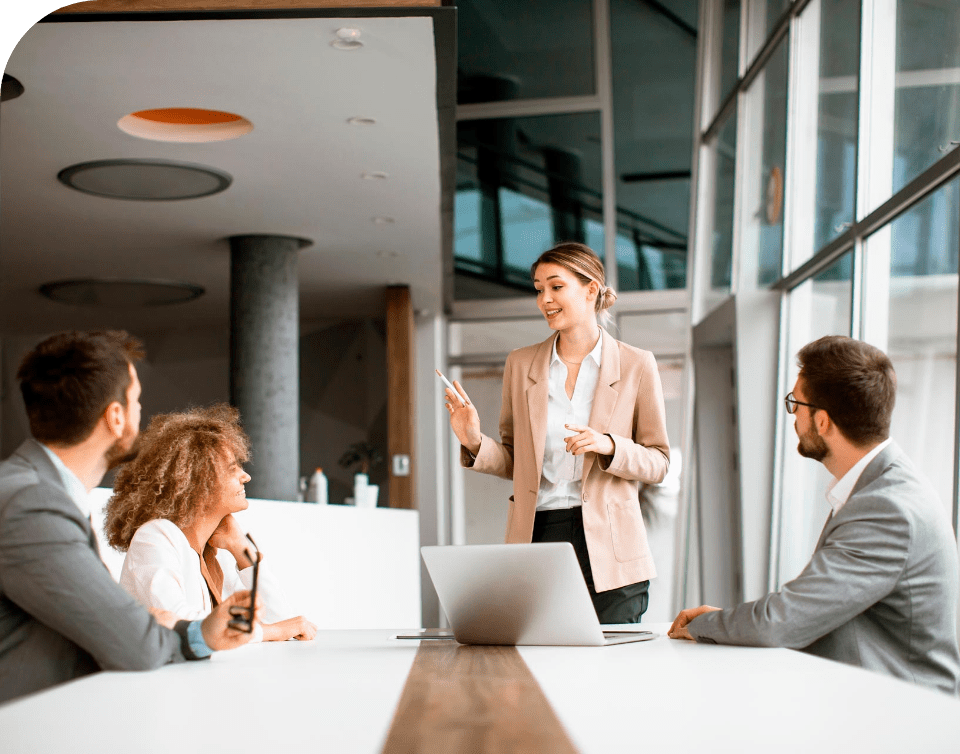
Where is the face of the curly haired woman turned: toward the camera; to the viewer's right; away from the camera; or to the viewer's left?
to the viewer's right

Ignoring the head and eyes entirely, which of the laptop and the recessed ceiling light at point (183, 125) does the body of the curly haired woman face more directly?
the laptop

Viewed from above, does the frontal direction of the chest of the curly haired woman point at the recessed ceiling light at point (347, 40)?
no

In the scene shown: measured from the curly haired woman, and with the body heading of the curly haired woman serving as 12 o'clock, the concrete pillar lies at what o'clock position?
The concrete pillar is roughly at 9 o'clock from the curly haired woman.

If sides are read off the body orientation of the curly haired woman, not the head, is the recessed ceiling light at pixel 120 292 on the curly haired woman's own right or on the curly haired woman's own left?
on the curly haired woman's own left

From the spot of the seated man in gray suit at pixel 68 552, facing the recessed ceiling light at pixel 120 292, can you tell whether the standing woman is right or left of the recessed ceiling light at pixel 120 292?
right

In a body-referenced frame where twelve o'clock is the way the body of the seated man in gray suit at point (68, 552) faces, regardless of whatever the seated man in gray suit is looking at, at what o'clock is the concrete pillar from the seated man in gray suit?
The concrete pillar is roughly at 11 o'clock from the seated man in gray suit.

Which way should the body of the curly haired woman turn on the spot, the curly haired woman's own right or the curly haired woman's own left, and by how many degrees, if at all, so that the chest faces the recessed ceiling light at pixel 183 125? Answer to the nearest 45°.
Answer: approximately 90° to the curly haired woman's own left

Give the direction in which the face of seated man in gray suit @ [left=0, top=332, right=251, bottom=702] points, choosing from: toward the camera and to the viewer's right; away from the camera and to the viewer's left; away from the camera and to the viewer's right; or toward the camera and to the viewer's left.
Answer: away from the camera and to the viewer's right

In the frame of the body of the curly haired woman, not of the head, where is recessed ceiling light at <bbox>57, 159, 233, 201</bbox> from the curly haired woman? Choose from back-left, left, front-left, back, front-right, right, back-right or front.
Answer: left

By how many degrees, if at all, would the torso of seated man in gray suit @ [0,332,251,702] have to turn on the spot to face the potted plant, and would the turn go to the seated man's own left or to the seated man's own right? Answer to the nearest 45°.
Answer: approximately 45° to the seated man's own left

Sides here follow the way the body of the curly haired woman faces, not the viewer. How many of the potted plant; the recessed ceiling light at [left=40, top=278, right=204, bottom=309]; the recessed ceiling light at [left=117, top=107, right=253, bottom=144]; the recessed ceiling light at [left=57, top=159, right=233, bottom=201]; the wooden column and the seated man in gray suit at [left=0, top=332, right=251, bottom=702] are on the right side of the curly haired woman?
1

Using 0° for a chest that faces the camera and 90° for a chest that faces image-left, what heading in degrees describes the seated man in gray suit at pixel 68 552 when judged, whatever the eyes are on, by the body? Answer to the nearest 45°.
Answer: approximately 225°

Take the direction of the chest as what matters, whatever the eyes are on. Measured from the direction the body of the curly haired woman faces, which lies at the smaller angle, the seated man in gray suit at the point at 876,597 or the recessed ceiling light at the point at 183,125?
the seated man in gray suit

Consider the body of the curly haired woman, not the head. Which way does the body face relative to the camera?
to the viewer's right

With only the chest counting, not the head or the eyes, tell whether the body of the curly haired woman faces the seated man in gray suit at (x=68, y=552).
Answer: no

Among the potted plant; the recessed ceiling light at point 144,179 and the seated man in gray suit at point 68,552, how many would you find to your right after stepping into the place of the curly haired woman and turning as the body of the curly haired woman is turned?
1
